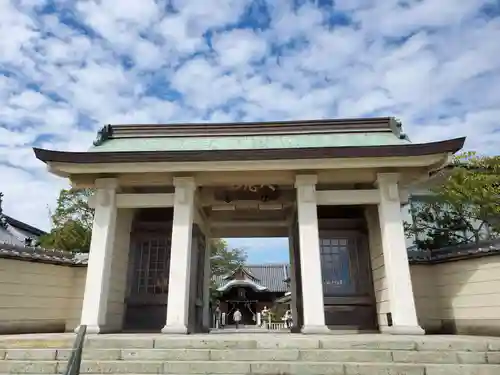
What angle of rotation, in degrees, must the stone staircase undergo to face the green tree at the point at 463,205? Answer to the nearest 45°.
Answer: approximately 135° to its left

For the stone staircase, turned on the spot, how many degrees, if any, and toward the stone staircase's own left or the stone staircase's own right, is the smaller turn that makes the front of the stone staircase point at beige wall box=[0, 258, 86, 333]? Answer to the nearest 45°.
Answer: approximately 135° to the stone staircase's own right

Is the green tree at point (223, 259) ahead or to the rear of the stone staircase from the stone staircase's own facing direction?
to the rear

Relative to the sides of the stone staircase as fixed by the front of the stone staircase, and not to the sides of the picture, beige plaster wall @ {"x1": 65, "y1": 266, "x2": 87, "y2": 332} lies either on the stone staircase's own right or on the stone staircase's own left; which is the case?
on the stone staircase's own right

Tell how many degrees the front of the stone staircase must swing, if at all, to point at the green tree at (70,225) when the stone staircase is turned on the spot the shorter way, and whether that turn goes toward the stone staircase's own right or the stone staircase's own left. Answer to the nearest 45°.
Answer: approximately 135° to the stone staircase's own right

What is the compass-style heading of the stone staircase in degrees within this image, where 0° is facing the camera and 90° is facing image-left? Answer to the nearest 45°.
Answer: approximately 0°
